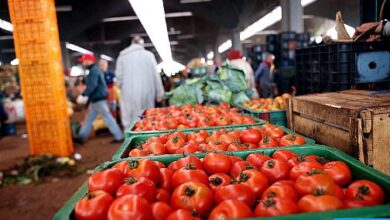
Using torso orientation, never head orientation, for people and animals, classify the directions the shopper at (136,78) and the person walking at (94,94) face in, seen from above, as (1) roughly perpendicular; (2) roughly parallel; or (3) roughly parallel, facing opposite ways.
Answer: roughly perpendicular

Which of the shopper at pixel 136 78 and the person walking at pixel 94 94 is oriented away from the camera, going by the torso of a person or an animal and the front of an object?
the shopper

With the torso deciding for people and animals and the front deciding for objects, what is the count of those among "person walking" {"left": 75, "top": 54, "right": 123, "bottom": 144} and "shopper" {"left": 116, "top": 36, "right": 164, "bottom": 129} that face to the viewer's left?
1

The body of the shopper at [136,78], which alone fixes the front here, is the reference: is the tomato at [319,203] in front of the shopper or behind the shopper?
behind

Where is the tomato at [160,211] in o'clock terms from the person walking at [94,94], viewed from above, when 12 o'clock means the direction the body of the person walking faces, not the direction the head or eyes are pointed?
The tomato is roughly at 9 o'clock from the person walking.

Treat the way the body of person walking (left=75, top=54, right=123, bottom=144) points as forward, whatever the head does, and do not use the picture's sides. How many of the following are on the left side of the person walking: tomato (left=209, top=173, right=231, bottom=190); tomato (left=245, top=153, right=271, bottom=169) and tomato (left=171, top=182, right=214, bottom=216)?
3

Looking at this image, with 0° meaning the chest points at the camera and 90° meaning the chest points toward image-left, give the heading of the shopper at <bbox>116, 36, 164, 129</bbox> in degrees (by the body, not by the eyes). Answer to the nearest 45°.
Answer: approximately 180°

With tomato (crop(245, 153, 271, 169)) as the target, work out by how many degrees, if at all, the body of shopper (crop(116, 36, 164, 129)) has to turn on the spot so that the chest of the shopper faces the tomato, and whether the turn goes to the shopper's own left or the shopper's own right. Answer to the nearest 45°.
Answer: approximately 180°

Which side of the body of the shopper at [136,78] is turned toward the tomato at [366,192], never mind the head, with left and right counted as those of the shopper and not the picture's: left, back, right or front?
back

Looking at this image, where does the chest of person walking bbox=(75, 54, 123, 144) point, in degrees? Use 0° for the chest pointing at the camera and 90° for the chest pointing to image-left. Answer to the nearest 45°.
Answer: approximately 90°

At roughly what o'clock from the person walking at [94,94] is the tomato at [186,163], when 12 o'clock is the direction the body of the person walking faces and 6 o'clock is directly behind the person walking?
The tomato is roughly at 9 o'clock from the person walking.

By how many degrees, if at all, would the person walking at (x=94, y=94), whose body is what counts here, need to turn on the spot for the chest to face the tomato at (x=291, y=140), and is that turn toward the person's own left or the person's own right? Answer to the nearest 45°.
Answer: approximately 90° to the person's own left

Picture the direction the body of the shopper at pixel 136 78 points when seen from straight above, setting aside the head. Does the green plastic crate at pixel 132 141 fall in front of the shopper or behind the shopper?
behind

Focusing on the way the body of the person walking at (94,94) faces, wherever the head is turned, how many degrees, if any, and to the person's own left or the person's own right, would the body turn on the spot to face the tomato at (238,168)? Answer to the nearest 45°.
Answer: approximately 90° to the person's own left

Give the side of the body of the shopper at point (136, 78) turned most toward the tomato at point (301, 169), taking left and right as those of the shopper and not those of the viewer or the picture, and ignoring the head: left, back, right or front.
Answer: back

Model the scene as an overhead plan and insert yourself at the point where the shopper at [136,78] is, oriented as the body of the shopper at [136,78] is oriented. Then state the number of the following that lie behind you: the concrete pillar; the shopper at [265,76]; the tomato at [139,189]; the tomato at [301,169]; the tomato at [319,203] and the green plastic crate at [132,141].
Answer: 4
